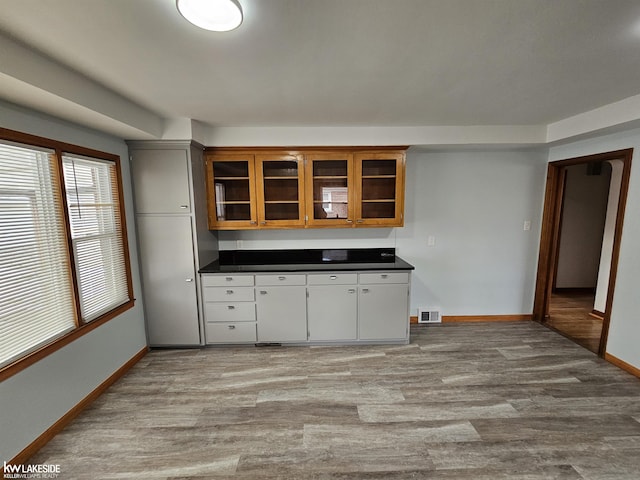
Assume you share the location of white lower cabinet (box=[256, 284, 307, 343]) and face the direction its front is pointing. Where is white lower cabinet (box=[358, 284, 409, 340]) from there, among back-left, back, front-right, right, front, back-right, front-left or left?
left

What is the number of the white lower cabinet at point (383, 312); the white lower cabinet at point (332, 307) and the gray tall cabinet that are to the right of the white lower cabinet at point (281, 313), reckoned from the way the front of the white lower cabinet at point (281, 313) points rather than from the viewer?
1

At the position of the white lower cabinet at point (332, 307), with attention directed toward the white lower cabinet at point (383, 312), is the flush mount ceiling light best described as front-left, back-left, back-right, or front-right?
back-right

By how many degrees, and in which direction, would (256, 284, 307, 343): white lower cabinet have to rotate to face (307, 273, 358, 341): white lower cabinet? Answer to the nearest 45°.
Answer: approximately 90° to its left

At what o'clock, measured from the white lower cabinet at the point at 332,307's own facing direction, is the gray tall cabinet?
The gray tall cabinet is roughly at 3 o'clock from the white lower cabinet.

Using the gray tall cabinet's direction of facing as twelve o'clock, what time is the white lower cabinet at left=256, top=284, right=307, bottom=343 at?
The white lower cabinet is roughly at 10 o'clock from the gray tall cabinet.

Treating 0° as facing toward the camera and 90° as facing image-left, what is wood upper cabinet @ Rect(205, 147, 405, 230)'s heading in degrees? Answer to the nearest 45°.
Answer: approximately 0°

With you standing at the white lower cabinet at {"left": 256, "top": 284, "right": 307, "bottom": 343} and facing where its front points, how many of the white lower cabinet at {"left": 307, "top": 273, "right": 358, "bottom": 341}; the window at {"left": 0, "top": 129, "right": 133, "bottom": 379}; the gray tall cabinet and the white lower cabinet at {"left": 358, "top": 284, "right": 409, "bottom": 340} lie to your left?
2

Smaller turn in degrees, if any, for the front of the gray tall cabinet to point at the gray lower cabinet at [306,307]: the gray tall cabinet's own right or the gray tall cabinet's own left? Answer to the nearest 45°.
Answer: approximately 45° to the gray tall cabinet's own left

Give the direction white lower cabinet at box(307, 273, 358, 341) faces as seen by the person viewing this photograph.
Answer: facing the viewer

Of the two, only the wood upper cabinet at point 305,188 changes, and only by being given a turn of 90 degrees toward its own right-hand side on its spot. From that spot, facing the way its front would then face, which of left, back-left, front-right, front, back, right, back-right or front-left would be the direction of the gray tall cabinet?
front

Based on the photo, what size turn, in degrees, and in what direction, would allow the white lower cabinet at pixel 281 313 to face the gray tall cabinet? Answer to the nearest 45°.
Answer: approximately 90° to its right

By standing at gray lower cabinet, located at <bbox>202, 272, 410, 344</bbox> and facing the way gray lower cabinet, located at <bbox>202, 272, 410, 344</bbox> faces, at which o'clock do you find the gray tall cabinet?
The gray tall cabinet is roughly at 3 o'clock from the gray lower cabinet.

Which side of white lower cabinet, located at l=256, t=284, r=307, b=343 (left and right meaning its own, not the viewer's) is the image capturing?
front
